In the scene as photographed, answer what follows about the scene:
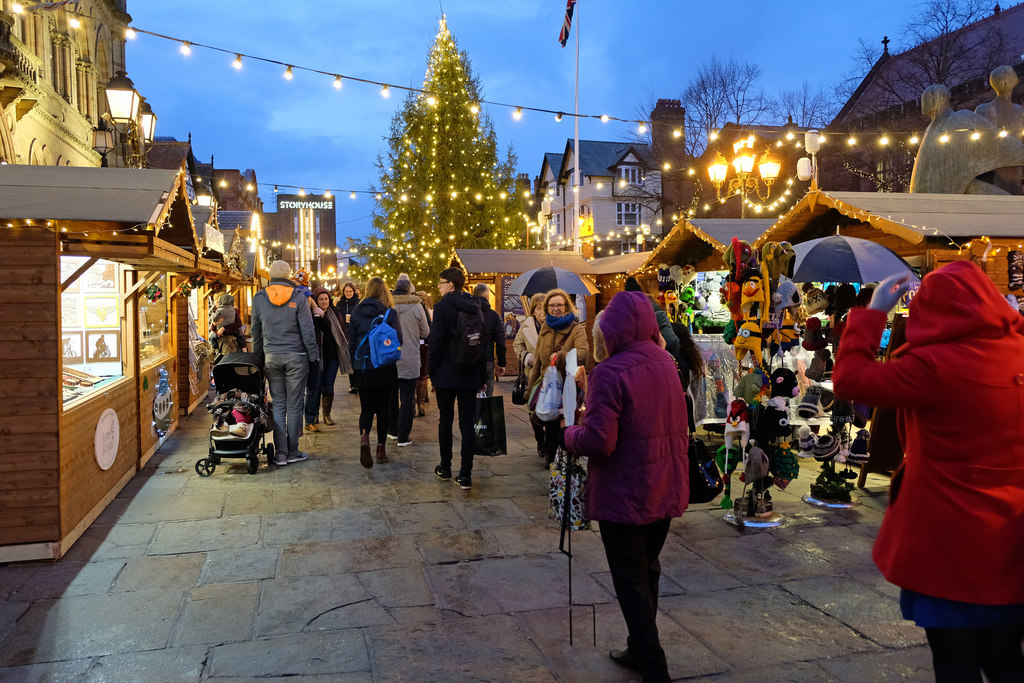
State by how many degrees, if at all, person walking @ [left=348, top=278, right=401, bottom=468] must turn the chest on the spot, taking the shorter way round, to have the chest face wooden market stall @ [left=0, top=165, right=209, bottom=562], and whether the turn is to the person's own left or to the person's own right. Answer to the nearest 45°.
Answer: approximately 135° to the person's own left

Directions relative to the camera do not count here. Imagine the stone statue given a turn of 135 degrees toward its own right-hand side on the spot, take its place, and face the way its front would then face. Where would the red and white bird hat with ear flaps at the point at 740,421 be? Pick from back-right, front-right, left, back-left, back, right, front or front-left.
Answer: front-left

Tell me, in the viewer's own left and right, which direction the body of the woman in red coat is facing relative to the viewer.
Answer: facing away from the viewer and to the left of the viewer

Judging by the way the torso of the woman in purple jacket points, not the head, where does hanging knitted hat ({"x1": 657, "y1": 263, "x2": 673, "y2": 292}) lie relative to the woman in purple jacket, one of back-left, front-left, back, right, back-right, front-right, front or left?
front-right

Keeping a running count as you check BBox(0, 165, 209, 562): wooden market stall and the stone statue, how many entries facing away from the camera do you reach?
0

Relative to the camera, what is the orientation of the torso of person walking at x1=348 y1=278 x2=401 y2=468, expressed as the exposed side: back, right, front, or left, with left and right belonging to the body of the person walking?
back

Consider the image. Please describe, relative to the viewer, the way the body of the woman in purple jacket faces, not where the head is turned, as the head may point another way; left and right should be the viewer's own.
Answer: facing away from the viewer and to the left of the viewer
